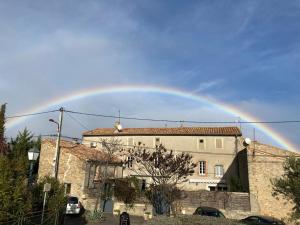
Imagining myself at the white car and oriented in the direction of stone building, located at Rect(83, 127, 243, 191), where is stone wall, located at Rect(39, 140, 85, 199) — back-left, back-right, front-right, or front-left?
front-left

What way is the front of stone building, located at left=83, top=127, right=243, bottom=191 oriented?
toward the camera

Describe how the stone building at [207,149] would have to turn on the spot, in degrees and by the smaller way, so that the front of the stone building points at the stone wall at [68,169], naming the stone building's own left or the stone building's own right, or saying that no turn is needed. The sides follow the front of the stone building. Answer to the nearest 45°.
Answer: approximately 45° to the stone building's own right

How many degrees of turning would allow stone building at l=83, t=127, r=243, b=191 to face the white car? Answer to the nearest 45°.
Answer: approximately 45° to its right

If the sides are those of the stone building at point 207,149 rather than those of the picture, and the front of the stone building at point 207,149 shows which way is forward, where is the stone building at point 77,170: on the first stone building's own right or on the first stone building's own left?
on the first stone building's own right

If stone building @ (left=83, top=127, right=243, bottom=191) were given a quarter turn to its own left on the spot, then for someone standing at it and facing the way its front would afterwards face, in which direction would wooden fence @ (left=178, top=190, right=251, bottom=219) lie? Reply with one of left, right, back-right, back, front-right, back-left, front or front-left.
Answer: right

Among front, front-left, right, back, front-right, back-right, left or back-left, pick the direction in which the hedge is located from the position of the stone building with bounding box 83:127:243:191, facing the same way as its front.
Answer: front
